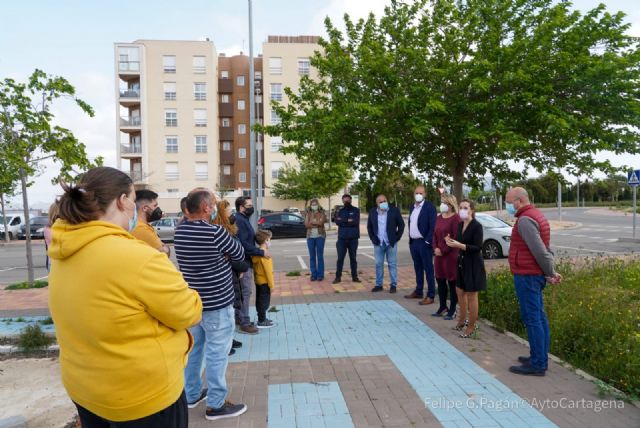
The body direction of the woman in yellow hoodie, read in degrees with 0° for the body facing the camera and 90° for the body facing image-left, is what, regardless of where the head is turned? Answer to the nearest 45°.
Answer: approximately 225°

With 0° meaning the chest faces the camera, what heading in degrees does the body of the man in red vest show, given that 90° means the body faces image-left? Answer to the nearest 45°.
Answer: approximately 90°

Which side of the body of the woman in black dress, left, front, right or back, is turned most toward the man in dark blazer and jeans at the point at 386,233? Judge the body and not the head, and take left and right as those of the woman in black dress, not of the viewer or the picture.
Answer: right

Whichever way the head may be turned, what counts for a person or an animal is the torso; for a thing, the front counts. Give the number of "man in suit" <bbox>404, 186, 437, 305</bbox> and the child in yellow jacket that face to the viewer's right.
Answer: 1

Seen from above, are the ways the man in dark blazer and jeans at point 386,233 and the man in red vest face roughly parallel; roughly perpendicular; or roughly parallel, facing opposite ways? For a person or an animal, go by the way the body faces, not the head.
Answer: roughly perpendicular

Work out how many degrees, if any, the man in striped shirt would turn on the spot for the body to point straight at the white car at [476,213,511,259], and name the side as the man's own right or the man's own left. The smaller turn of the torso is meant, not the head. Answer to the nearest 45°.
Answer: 0° — they already face it

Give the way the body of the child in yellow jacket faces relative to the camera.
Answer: to the viewer's right
